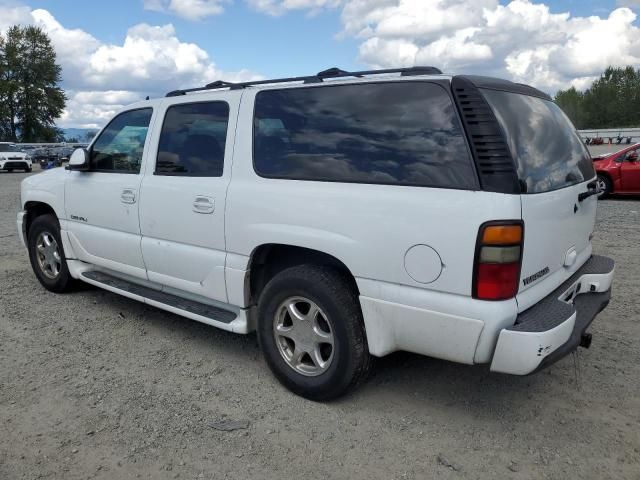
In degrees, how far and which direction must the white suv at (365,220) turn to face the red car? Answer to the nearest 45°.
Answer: approximately 90° to its right

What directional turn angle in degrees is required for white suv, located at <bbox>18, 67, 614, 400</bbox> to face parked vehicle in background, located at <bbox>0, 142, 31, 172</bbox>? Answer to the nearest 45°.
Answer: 0° — it already faces it

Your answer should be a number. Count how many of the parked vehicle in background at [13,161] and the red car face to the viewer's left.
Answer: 1

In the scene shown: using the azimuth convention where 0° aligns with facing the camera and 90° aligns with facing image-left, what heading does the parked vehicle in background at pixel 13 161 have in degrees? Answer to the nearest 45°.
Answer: approximately 315°

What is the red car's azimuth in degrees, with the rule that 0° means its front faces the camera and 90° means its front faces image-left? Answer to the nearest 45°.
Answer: approximately 90°

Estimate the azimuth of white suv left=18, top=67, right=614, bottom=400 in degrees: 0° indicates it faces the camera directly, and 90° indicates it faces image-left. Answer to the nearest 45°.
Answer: approximately 135°

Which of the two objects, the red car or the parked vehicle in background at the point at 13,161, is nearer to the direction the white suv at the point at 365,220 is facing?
the parked vehicle in background

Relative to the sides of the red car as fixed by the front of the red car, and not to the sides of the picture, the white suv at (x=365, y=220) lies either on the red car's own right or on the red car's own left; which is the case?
on the red car's own left
